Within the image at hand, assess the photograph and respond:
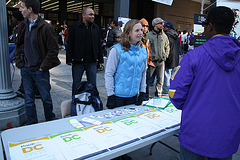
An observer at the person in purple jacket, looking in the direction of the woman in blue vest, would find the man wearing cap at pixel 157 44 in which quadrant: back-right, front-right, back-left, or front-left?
front-right

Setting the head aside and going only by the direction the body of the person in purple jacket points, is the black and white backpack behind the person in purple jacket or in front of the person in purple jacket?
in front

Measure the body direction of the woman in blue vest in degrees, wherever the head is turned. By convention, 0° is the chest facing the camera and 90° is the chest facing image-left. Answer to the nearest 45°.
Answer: approximately 315°

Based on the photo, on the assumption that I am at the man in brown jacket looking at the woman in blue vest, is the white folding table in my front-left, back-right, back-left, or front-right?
front-right

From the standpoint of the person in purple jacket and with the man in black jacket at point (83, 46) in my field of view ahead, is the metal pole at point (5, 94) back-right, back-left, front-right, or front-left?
front-left

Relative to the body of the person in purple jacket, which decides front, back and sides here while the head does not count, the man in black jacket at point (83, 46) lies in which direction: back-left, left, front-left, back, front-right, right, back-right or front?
front

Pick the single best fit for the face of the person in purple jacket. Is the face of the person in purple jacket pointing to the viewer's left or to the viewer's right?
to the viewer's left

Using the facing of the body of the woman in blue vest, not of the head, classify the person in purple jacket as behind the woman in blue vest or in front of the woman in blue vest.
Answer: in front

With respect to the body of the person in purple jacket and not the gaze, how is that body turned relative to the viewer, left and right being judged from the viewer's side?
facing away from the viewer and to the left of the viewer

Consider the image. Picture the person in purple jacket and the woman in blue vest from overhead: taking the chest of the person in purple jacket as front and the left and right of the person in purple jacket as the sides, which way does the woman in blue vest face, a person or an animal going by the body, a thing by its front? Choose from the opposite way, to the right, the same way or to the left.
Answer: the opposite way

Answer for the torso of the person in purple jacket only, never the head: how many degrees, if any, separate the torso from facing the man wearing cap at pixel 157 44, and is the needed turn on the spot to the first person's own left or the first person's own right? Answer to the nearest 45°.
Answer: approximately 45° to the first person's own right
